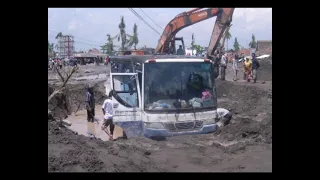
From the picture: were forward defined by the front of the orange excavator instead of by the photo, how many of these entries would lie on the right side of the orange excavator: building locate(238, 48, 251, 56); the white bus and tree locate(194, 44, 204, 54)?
1

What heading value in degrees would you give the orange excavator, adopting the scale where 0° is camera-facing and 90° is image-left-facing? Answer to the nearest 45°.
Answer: approximately 270°

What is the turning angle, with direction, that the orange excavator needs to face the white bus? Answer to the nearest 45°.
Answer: approximately 90° to its right

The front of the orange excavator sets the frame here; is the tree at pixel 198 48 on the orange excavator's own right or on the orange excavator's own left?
on the orange excavator's own left

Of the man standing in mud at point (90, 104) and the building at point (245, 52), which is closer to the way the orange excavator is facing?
the building

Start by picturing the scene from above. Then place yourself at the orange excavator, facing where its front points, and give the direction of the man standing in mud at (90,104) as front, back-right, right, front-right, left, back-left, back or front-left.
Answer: back-right

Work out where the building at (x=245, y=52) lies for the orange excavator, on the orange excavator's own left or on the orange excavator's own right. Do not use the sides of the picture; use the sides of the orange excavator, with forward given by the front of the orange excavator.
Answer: on the orange excavator's own left

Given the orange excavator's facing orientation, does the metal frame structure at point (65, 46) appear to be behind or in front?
behind

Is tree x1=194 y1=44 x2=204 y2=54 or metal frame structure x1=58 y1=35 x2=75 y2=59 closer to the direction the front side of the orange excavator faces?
the tree
